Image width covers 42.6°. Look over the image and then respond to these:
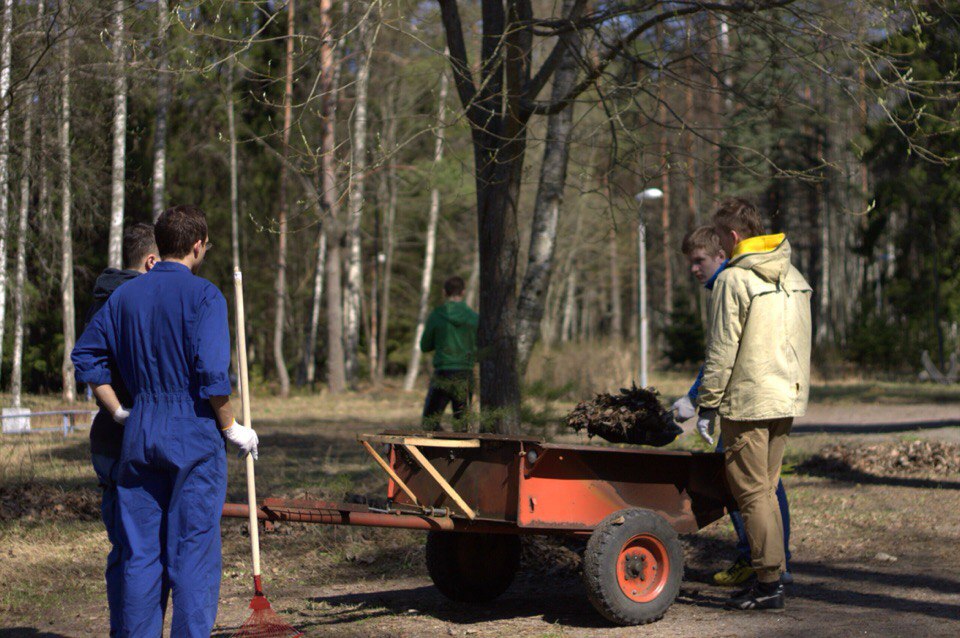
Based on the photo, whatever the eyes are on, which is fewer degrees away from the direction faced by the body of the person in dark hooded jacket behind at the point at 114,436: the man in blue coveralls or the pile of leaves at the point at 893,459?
the pile of leaves

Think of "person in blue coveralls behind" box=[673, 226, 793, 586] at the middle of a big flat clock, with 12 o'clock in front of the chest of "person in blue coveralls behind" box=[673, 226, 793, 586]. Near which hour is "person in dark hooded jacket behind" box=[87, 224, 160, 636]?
"person in dark hooded jacket behind" box=[87, 224, 160, 636] is roughly at 12 o'clock from "person in blue coveralls behind" box=[673, 226, 793, 586].

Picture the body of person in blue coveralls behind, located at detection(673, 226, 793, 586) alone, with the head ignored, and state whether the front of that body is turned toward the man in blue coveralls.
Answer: yes

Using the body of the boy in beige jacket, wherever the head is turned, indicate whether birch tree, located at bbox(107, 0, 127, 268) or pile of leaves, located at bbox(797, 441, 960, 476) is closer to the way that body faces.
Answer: the birch tree

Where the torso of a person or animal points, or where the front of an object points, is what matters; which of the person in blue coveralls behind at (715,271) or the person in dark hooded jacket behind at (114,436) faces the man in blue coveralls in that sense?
the person in blue coveralls behind at (715,271)

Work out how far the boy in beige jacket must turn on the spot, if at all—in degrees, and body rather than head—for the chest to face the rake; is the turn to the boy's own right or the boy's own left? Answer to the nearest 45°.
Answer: approximately 90° to the boy's own left

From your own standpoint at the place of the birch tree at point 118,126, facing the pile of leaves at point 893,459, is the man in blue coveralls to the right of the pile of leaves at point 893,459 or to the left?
right

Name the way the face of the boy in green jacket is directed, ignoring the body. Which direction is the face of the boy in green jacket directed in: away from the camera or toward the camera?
away from the camera

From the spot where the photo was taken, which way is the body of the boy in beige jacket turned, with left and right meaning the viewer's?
facing away from the viewer and to the left of the viewer

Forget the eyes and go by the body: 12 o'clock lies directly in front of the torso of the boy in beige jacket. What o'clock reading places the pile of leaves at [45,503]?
The pile of leaves is roughly at 11 o'clock from the boy in beige jacket.

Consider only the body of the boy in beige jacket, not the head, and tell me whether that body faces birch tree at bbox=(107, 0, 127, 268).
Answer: yes

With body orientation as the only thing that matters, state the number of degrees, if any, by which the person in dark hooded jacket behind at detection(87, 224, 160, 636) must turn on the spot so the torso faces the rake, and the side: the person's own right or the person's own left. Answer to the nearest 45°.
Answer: approximately 45° to the person's own right
